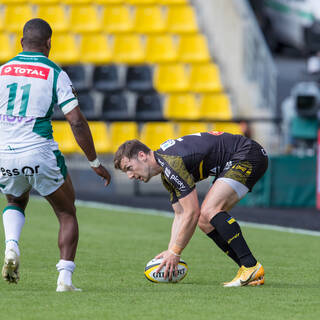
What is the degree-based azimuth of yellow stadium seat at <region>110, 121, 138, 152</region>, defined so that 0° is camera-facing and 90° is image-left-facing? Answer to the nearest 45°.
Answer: approximately 0°

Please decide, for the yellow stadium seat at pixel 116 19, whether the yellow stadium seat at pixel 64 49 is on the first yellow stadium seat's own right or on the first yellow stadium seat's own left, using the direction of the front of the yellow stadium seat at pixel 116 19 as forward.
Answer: on the first yellow stadium seat's own right

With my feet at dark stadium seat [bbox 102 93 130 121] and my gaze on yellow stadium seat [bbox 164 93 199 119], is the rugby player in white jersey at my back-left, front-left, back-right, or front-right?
back-right

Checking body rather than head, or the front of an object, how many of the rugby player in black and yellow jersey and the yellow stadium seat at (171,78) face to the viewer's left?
1

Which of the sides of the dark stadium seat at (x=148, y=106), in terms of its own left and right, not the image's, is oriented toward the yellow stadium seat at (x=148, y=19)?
back

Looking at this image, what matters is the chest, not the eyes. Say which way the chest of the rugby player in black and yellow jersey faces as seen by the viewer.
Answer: to the viewer's left
